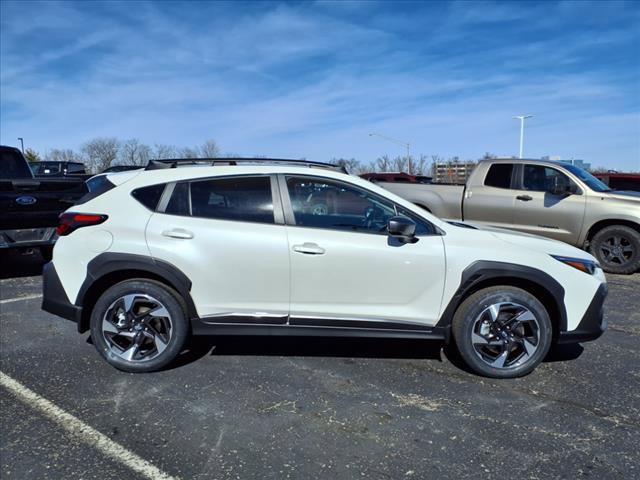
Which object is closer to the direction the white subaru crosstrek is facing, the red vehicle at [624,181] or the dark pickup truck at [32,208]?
the red vehicle

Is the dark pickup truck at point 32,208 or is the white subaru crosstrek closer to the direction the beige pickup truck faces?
the white subaru crosstrek

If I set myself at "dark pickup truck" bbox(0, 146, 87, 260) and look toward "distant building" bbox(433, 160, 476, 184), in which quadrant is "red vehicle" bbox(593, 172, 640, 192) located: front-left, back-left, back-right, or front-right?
front-right

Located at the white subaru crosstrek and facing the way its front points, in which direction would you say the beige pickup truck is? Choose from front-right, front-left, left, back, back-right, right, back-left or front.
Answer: front-left

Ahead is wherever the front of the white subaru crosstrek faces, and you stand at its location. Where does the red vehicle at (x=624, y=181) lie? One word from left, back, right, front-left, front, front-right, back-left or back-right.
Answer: front-left

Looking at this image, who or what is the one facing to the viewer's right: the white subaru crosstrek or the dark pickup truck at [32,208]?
the white subaru crosstrek

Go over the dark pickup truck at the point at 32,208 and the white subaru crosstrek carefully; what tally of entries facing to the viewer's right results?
1

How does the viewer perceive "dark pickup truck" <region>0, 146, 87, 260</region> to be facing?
facing away from the viewer and to the left of the viewer

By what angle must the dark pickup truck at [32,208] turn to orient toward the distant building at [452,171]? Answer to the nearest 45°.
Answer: approximately 90° to its right

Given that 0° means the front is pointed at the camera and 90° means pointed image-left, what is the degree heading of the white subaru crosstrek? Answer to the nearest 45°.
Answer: approximately 270°

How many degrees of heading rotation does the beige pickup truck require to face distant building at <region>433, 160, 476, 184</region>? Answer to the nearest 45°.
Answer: approximately 135° to its left

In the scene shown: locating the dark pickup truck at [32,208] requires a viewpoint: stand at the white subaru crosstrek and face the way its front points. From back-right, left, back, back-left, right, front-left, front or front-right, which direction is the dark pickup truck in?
back-left

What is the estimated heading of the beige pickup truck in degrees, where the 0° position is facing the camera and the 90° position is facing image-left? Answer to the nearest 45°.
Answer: approximately 315°
